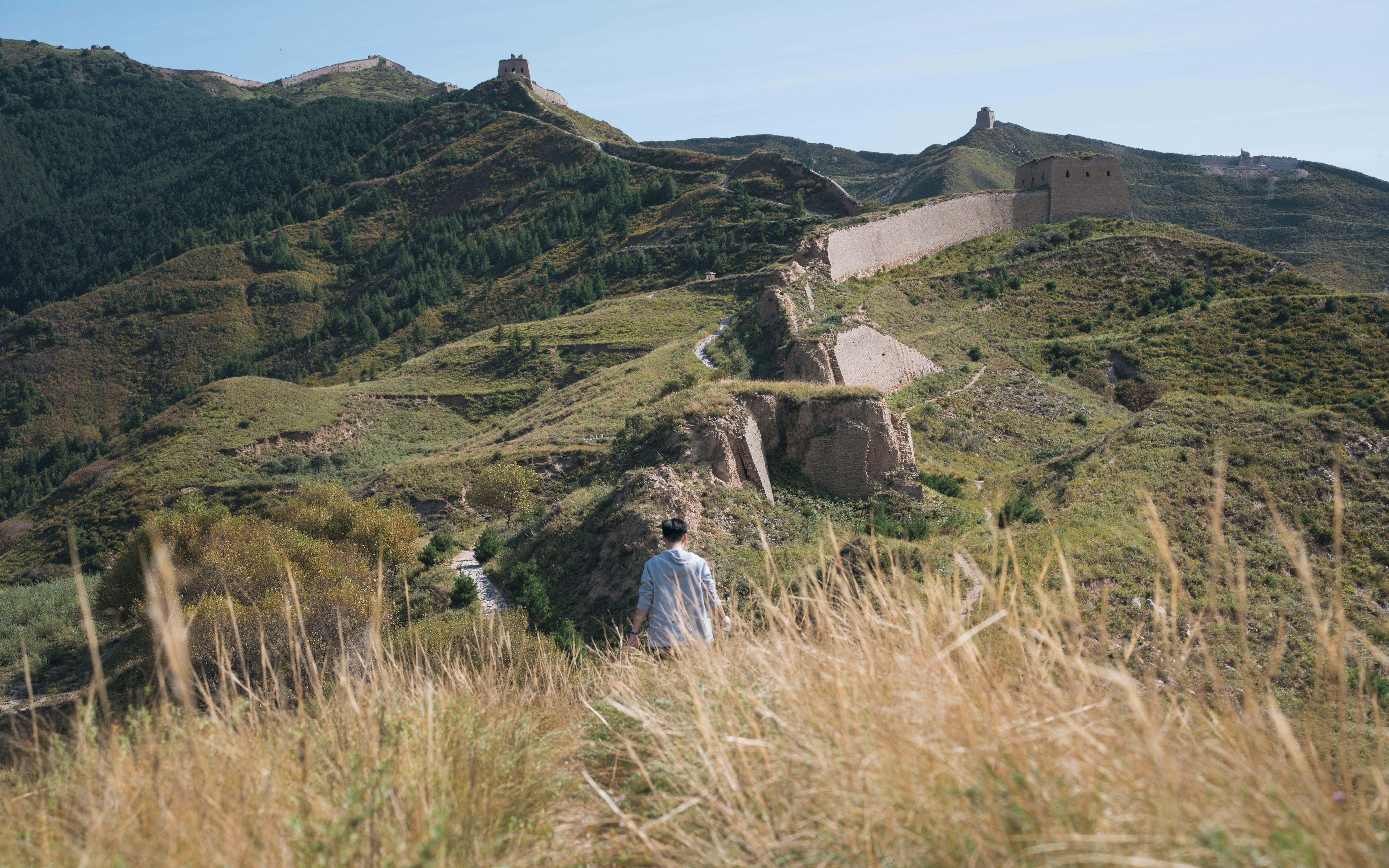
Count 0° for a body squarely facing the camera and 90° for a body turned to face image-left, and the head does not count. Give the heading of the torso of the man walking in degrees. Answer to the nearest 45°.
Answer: approximately 180°

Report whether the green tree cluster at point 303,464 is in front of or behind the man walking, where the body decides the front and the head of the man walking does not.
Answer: in front

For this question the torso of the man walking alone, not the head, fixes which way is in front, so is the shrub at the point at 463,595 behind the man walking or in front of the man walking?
in front

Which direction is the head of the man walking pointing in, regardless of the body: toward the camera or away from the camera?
away from the camera

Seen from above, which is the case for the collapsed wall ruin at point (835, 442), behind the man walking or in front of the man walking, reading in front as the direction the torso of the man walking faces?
in front

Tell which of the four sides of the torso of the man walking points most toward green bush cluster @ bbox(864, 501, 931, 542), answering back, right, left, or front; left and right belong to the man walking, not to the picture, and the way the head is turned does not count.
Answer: front
